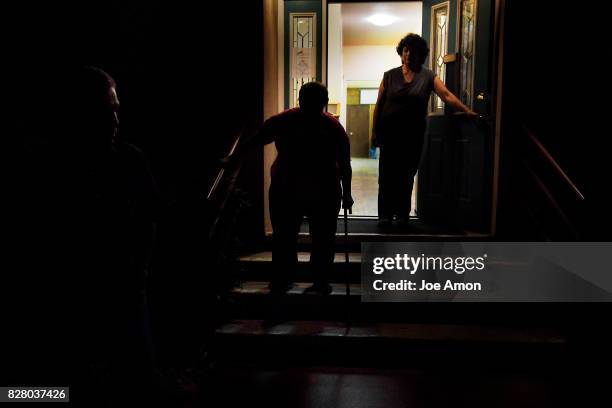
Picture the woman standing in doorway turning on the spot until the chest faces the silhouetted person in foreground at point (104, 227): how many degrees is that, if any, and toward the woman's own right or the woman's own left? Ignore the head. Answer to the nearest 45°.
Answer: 0° — they already face them

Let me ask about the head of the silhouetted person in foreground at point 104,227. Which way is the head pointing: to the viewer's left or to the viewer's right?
to the viewer's right

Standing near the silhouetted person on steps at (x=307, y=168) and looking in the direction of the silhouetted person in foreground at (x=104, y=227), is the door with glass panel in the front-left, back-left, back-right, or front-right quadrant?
back-left

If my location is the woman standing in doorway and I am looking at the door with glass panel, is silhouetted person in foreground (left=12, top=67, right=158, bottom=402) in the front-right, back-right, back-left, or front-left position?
back-right

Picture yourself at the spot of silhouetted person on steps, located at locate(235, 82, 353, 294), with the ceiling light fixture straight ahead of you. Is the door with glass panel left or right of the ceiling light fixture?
right

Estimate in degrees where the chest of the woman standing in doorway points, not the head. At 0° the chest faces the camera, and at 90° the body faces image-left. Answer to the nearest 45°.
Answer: approximately 0°
